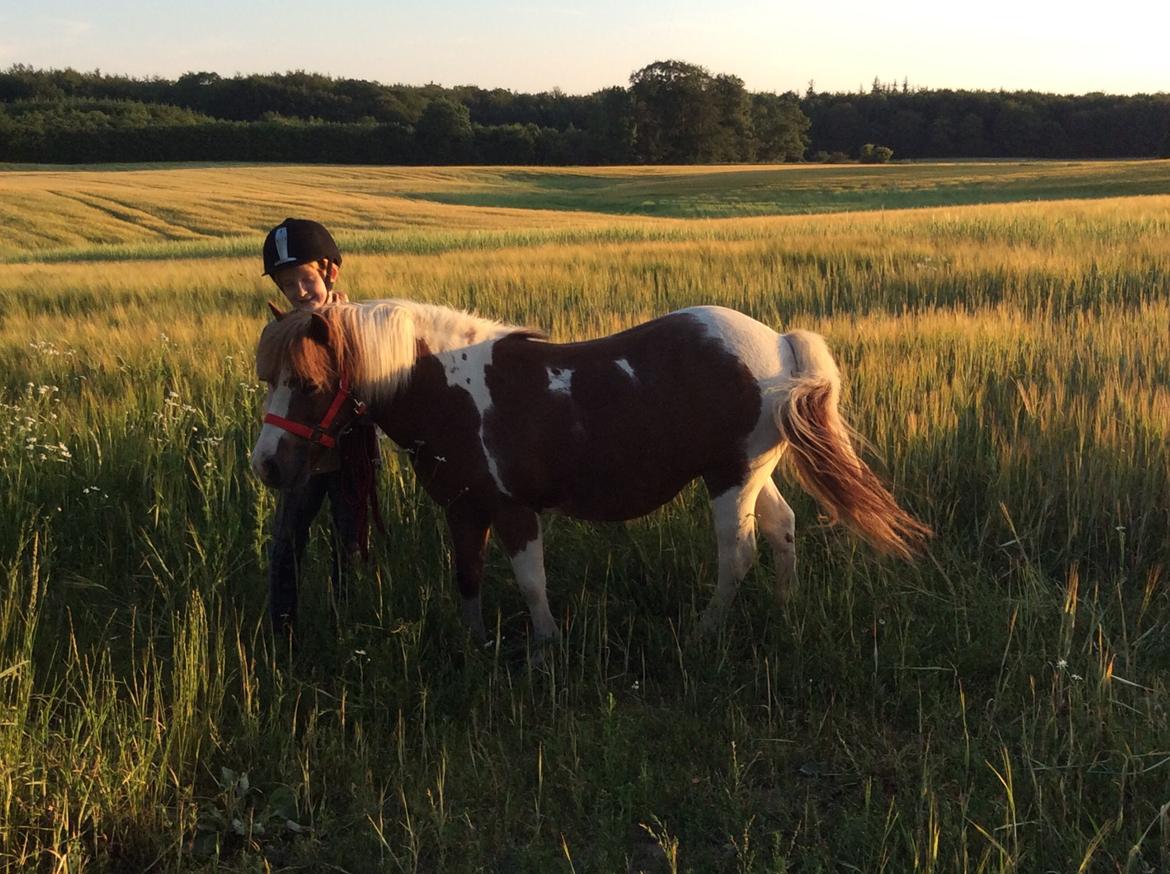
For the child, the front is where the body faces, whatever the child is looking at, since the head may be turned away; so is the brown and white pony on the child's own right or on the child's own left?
on the child's own left

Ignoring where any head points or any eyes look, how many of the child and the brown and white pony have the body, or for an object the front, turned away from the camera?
0

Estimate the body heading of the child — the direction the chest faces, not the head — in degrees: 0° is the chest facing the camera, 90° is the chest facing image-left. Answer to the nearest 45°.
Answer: approximately 45°

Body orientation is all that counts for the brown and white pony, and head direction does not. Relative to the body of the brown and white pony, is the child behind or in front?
in front

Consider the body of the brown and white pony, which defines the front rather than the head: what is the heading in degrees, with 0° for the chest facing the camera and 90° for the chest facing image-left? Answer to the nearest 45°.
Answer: approximately 90°
